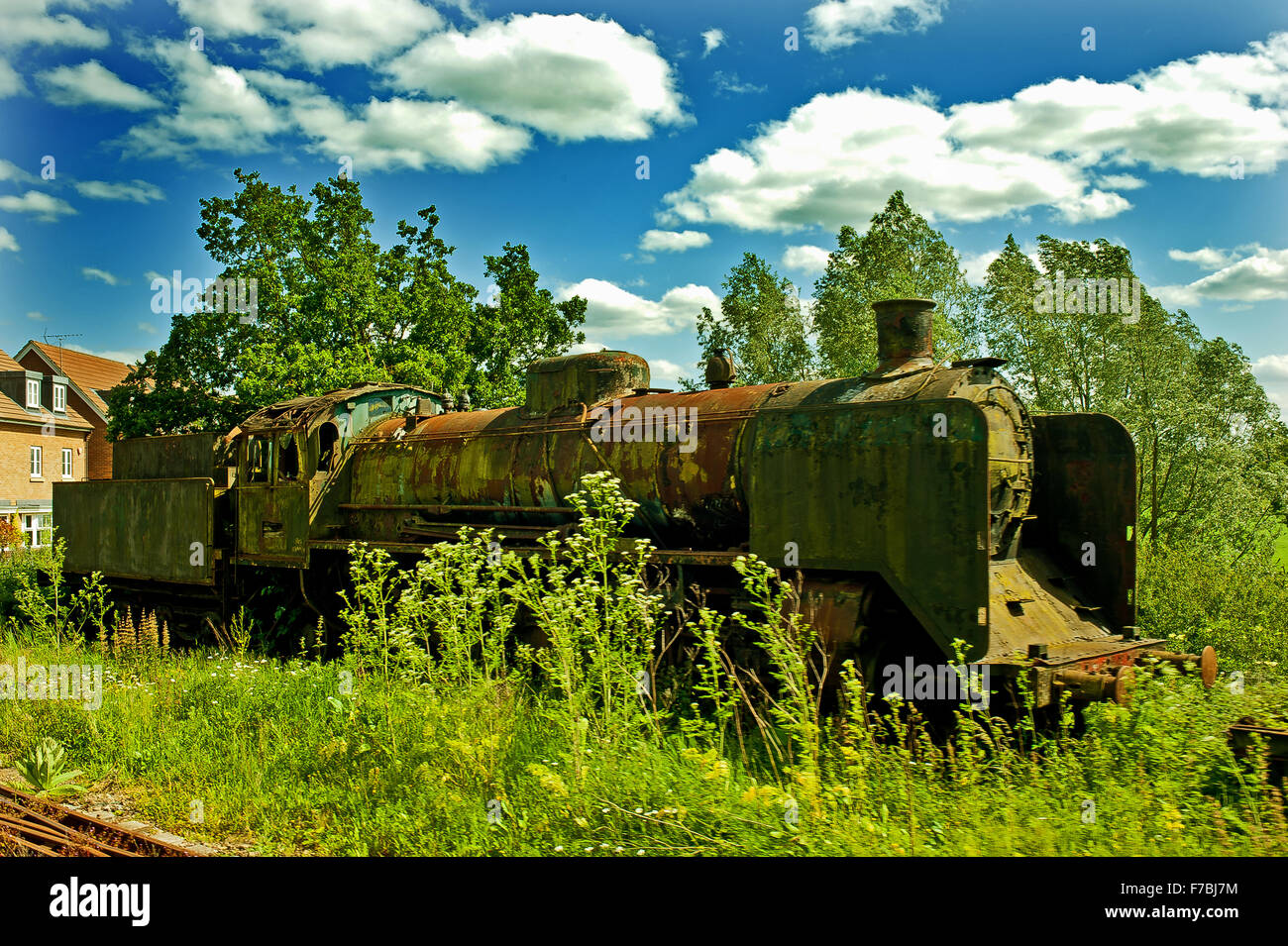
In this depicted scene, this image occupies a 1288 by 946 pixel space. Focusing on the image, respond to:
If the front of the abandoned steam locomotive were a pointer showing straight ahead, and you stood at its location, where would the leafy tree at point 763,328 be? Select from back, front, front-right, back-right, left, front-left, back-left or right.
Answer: back-left

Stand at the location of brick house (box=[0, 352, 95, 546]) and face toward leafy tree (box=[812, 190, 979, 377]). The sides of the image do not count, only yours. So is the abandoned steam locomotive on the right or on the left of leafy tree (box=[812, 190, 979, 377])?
right

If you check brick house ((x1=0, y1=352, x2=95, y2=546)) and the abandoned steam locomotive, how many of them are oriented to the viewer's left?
0

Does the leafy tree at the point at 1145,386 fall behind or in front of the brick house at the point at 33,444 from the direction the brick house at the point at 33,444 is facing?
in front

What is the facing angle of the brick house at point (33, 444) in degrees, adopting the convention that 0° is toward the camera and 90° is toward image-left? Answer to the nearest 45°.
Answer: approximately 315°

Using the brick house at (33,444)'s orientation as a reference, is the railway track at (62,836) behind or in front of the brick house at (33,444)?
in front

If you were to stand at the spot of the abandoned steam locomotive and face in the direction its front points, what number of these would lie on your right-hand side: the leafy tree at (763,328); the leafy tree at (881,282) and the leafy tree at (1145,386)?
0

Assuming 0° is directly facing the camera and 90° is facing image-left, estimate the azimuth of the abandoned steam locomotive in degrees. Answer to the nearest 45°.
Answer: approximately 315°

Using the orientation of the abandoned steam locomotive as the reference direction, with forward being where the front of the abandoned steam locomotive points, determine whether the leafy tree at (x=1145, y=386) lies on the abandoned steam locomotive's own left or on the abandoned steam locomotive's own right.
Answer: on the abandoned steam locomotive's own left

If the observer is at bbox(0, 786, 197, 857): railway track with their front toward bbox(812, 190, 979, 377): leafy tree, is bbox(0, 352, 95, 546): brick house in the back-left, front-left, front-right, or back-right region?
front-left
